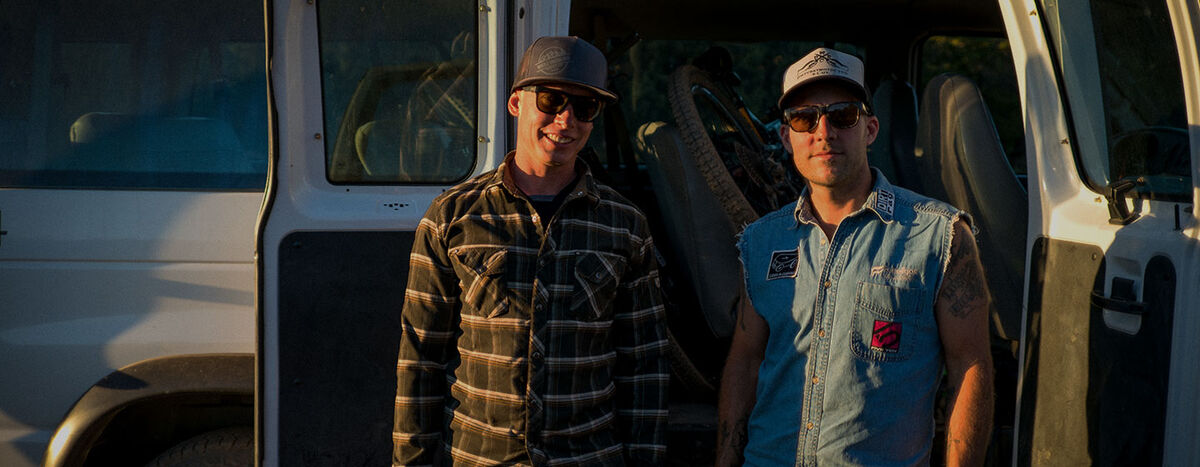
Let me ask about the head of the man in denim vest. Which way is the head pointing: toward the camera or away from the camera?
toward the camera

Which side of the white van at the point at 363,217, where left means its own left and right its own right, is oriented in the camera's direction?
right

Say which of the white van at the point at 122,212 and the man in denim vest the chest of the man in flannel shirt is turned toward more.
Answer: the man in denim vest

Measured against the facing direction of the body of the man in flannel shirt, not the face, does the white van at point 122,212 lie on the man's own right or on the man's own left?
on the man's own right

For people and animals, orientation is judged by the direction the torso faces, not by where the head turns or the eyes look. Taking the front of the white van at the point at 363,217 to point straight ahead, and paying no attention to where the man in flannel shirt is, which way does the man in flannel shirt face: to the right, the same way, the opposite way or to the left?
to the right

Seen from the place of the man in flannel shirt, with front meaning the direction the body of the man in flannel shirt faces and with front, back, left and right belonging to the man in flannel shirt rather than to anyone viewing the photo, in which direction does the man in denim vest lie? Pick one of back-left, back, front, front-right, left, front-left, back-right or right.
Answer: left

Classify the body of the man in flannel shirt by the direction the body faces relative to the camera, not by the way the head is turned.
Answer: toward the camera
